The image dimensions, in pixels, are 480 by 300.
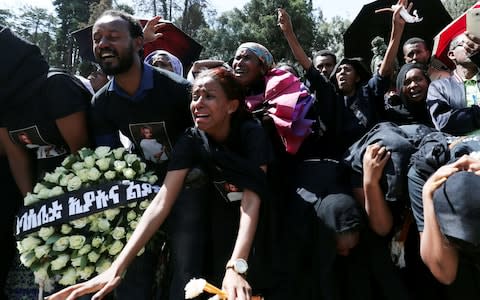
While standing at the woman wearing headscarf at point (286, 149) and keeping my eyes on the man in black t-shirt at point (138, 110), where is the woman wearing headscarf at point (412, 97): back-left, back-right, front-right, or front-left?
back-right

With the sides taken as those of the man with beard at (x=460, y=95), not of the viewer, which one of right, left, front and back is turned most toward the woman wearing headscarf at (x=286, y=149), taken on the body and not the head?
right

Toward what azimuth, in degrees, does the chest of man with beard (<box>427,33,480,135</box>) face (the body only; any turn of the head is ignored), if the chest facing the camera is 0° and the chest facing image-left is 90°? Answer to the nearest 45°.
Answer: approximately 315°

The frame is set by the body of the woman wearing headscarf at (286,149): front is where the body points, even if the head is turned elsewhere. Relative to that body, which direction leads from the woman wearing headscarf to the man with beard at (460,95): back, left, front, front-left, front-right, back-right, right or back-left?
back-left

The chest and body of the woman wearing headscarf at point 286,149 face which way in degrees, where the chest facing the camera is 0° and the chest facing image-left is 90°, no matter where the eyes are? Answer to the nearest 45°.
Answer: approximately 45°

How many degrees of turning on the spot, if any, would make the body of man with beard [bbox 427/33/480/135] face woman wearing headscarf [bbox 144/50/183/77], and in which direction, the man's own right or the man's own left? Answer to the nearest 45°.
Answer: approximately 135° to the man's own right

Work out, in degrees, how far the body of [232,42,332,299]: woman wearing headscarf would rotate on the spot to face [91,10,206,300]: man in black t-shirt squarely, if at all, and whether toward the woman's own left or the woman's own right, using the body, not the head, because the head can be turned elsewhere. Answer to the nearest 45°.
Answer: approximately 45° to the woman's own right

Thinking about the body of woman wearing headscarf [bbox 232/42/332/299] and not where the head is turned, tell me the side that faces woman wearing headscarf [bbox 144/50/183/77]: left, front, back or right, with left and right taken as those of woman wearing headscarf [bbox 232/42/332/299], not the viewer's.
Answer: right
